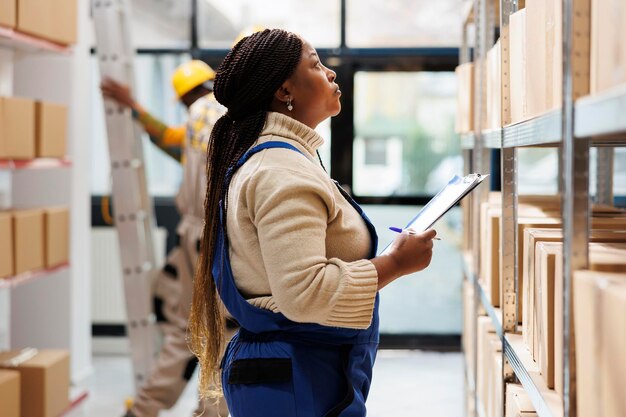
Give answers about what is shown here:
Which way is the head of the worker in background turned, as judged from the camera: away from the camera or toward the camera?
away from the camera

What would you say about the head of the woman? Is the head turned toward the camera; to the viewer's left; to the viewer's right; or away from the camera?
to the viewer's right

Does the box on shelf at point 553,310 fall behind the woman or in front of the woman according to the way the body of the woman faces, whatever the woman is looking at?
in front

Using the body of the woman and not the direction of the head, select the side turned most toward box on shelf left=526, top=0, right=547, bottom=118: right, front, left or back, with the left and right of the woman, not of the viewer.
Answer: front

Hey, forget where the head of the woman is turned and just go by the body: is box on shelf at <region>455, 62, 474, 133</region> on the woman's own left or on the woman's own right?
on the woman's own left

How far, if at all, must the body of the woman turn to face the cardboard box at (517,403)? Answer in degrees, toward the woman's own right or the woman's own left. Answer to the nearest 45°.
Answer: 0° — they already face it

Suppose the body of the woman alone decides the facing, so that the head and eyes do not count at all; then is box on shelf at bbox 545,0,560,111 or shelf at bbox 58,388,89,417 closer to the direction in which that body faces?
the box on shelf

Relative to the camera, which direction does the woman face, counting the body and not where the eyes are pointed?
to the viewer's right

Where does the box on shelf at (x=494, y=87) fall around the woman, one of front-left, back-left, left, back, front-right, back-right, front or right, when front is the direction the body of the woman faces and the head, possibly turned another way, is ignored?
front-left
